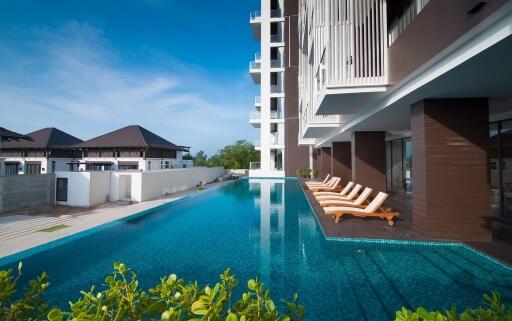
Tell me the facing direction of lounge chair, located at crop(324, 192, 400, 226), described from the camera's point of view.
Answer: facing to the left of the viewer

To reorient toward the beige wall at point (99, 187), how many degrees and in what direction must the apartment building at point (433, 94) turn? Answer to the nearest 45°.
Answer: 0° — it already faces it

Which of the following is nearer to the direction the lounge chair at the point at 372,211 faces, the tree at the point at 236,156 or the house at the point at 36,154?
the house

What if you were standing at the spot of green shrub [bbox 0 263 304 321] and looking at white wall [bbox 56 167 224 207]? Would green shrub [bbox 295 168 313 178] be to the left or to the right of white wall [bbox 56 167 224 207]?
right

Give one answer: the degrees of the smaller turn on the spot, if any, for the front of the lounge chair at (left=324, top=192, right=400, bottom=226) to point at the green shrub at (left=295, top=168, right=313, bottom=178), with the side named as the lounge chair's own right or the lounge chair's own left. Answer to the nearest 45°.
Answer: approximately 90° to the lounge chair's own right

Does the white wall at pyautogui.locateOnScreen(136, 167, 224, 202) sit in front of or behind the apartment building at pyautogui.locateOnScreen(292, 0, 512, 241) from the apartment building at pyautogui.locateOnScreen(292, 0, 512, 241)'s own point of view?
in front

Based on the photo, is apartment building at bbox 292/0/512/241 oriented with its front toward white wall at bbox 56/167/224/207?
yes

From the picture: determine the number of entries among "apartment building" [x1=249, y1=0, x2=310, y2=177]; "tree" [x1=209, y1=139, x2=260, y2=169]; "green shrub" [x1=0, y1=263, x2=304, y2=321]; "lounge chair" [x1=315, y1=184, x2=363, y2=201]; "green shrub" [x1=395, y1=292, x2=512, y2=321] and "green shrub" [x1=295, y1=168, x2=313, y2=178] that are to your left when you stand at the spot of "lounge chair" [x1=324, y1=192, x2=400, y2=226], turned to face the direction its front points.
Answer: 2

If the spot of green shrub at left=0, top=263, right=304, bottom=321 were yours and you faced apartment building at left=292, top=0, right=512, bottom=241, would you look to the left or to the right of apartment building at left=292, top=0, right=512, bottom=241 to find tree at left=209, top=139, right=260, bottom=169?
left

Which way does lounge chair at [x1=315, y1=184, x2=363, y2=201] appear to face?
to the viewer's left

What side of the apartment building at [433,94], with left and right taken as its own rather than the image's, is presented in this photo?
left
